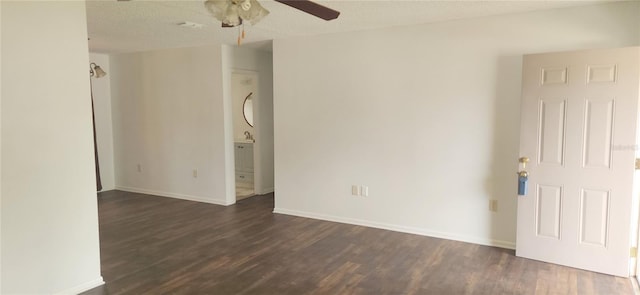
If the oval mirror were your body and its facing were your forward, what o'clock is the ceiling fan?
The ceiling fan is roughly at 12 o'clock from the oval mirror.

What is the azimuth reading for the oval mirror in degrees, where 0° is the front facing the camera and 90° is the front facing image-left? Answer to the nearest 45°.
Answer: approximately 0°

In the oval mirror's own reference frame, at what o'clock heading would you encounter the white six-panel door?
The white six-panel door is roughly at 11 o'clock from the oval mirror.
